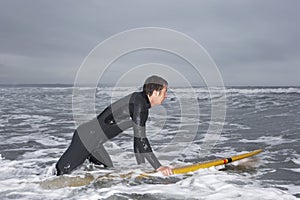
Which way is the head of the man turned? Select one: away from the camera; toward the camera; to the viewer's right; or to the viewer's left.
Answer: to the viewer's right

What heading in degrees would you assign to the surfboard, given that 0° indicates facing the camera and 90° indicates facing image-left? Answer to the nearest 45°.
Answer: approximately 270°
